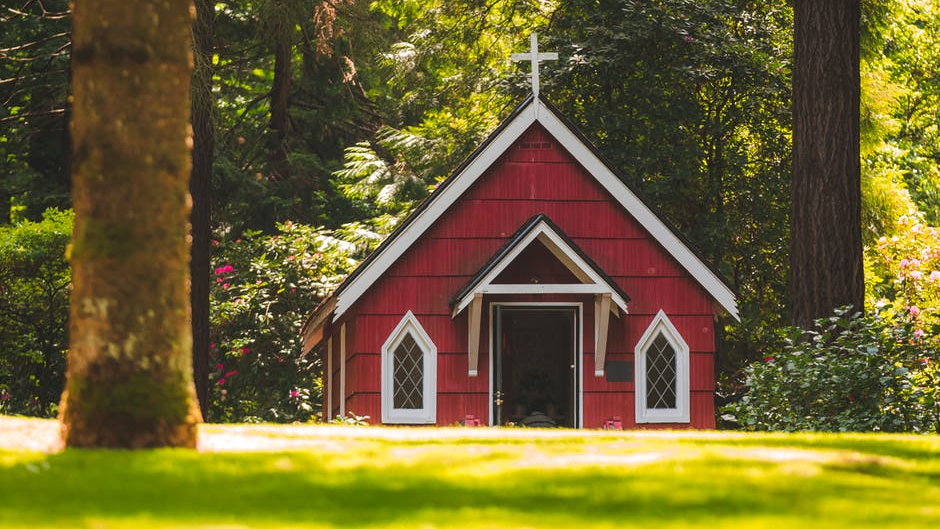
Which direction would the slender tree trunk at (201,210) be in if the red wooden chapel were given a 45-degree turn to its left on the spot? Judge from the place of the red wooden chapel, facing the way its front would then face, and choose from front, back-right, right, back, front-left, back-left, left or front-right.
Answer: back-right

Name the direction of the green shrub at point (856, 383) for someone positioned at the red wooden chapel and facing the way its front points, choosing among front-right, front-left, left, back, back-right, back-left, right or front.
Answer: front-left

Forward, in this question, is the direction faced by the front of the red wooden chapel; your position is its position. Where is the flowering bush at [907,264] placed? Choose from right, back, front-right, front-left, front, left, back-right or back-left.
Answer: back-left

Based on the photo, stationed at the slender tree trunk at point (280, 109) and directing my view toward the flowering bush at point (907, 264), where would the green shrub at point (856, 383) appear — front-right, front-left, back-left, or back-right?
front-right

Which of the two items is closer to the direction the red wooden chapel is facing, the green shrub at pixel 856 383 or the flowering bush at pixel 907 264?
the green shrub

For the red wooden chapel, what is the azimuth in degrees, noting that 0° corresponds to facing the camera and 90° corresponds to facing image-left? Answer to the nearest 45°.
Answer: approximately 0°

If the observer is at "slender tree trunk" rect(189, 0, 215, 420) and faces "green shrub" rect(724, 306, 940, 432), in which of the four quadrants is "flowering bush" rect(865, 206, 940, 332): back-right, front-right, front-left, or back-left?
front-left

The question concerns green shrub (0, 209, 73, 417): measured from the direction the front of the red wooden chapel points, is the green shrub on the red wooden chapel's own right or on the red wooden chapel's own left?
on the red wooden chapel's own right

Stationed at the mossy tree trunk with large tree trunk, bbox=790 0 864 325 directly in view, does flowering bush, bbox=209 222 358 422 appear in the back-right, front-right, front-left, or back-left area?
front-left
